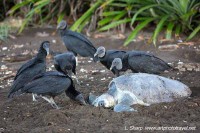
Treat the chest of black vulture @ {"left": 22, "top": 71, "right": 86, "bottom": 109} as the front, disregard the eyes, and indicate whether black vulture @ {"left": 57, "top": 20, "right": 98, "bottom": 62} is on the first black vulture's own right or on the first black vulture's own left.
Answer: on the first black vulture's own left

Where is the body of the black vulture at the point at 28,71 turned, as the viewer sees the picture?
to the viewer's right

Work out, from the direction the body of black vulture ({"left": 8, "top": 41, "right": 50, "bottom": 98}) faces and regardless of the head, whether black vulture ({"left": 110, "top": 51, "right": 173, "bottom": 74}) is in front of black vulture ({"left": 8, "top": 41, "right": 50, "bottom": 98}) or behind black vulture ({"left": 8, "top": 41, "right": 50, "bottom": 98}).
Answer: in front

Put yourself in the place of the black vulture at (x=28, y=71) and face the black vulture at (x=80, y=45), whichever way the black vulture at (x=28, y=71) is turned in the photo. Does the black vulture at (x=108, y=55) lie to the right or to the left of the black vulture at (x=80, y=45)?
right

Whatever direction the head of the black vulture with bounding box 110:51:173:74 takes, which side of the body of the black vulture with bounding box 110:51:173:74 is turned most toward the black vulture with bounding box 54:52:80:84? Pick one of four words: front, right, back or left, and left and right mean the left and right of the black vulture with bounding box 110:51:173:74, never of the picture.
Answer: front

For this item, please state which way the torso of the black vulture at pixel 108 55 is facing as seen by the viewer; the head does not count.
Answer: to the viewer's left

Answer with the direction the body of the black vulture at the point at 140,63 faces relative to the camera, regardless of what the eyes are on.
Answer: to the viewer's left

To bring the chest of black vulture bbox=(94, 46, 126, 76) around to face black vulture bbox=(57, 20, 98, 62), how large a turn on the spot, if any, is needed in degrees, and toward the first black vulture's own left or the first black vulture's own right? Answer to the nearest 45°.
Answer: approximately 45° to the first black vulture's own right

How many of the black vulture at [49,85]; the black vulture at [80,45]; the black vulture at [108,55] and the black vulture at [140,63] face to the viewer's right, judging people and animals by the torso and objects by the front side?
1

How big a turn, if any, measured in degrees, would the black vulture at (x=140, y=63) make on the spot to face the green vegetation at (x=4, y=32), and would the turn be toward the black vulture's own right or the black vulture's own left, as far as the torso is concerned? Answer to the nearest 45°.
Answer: approximately 45° to the black vulture's own right

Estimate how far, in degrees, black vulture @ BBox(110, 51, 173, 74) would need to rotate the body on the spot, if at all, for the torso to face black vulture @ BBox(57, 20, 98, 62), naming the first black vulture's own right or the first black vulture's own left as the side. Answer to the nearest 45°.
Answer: approximately 45° to the first black vulture's own right

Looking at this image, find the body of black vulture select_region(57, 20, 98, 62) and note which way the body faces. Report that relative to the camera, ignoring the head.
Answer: to the viewer's left

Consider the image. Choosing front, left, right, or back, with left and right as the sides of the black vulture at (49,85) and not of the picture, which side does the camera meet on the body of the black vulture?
right

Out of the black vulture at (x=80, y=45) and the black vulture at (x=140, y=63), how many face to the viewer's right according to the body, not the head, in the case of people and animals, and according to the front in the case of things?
0
